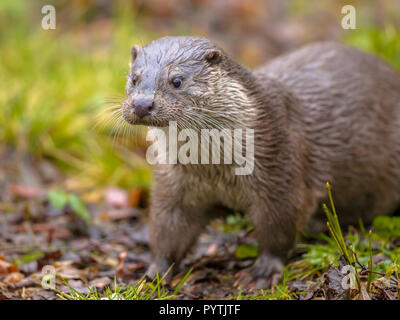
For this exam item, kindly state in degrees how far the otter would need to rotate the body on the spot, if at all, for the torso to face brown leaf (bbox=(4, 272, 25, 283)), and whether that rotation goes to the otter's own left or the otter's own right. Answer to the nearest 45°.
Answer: approximately 45° to the otter's own right

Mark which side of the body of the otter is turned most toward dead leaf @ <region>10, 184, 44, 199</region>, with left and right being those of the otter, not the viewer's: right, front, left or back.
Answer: right

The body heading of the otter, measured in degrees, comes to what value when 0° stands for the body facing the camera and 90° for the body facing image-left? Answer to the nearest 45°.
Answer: approximately 45°
